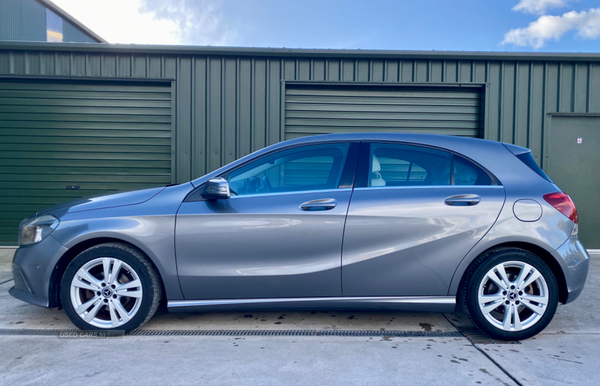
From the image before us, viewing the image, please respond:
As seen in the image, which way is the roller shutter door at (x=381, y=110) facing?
toward the camera

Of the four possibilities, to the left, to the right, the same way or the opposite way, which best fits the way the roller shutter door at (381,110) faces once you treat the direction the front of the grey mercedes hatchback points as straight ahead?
to the left

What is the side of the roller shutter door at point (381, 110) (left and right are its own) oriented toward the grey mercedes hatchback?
front

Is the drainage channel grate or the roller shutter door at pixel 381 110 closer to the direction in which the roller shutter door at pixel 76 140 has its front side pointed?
the drainage channel grate

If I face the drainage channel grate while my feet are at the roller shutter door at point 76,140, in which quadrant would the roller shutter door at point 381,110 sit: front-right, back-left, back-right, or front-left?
front-left

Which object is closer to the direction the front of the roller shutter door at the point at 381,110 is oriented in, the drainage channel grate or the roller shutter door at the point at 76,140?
the drainage channel grate

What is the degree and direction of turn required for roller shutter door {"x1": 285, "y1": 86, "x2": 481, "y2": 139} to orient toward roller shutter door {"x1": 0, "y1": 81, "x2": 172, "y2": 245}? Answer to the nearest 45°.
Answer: approximately 90° to its right

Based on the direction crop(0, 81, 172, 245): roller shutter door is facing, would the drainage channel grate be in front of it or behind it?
in front

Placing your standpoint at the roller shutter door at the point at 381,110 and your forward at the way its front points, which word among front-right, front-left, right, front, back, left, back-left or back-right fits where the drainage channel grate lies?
front

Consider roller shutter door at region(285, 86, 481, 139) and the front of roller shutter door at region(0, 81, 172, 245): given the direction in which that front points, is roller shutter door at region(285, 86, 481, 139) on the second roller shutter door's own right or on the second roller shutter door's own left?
on the second roller shutter door's own left

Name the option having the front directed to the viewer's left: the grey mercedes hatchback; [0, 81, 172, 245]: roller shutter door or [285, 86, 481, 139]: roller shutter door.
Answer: the grey mercedes hatchback

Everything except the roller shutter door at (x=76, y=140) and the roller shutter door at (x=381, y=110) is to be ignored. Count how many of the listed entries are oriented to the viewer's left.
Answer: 0

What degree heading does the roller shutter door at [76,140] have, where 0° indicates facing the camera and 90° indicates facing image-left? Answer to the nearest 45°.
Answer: approximately 0°

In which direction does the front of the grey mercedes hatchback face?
to the viewer's left

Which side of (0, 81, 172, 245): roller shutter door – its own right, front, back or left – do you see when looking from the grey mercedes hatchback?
front
